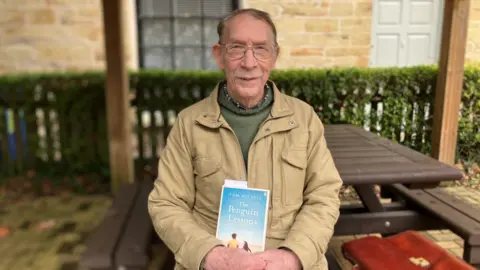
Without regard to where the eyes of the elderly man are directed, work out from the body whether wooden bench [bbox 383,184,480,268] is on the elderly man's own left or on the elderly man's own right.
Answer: on the elderly man's own left

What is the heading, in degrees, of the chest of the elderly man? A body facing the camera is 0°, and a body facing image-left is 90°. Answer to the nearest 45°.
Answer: approximately 0°

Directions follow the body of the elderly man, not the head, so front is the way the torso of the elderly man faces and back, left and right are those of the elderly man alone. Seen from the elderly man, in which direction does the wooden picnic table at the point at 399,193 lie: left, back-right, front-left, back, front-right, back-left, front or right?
back-left

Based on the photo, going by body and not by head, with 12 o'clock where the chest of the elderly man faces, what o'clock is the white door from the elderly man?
The white door is roughly at 7 o'clock from the elderly man.

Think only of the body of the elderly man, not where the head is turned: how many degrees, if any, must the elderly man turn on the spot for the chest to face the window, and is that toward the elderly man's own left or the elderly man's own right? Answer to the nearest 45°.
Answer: approximately 180°
